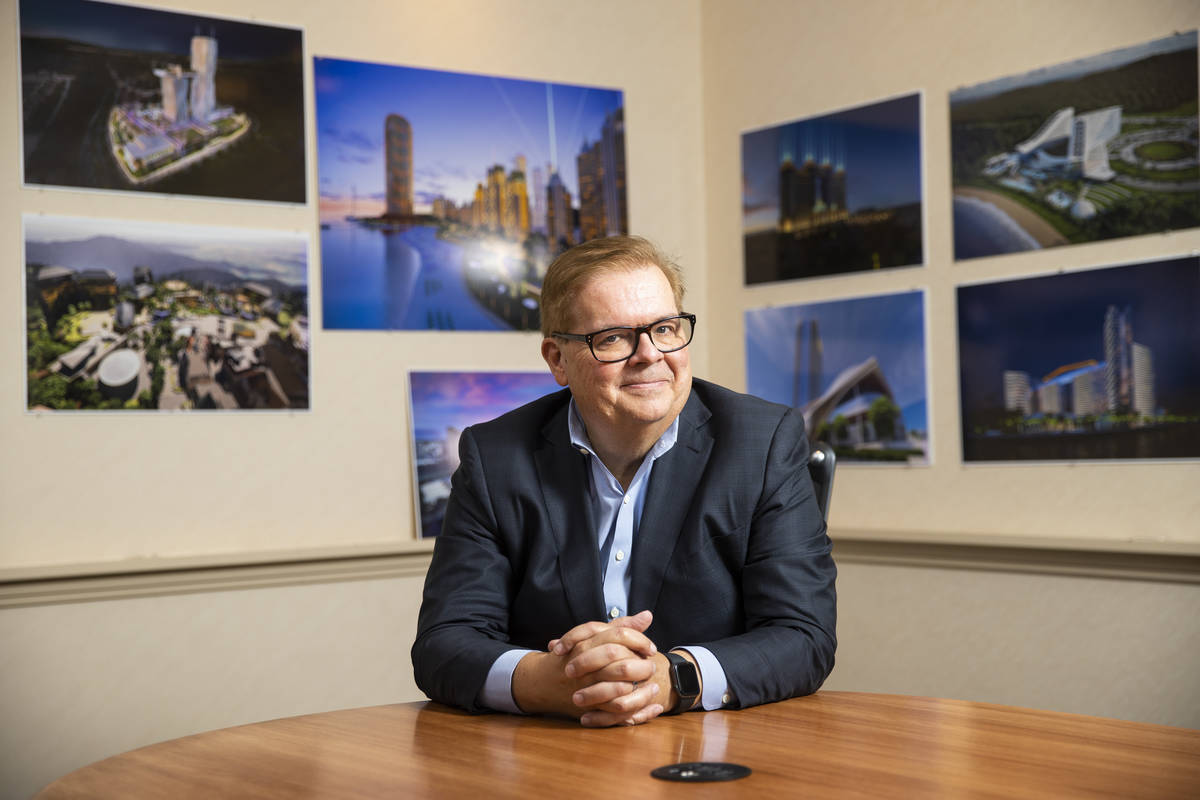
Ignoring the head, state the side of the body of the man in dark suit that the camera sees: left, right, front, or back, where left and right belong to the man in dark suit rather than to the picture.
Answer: front

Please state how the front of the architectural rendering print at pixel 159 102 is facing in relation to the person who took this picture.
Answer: facing the viewer and to the right of the viewer

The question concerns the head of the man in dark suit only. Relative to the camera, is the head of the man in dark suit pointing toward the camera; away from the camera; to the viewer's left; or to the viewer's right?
toward the camera

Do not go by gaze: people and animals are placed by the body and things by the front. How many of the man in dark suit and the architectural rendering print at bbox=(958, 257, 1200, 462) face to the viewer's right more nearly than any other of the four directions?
0

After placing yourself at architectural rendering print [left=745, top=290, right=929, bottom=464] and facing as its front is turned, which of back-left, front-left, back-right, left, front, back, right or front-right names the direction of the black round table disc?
front-left

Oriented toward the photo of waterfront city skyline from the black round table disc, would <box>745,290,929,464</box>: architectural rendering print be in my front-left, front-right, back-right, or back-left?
front-right

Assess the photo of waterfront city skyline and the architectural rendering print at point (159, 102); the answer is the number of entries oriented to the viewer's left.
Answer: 0

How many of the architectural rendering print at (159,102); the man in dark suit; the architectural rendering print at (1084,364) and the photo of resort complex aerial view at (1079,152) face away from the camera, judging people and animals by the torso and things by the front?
0

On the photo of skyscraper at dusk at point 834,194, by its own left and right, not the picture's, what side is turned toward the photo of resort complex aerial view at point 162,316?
front

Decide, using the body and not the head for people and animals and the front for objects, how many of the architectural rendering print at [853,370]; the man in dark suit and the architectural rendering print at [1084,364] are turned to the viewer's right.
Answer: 0

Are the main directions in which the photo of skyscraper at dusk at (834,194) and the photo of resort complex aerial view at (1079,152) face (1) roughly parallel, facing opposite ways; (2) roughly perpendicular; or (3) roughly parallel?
roughly parallel

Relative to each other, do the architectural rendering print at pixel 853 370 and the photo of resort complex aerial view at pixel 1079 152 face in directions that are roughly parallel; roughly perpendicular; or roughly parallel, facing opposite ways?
roughly parallel

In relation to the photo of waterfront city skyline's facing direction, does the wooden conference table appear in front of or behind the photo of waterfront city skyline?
in front

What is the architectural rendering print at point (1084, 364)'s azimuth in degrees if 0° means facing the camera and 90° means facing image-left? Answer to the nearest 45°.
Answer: approximately 45°

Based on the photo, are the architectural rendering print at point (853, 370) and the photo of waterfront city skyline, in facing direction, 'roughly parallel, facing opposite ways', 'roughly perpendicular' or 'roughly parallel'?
roughly perpendicular

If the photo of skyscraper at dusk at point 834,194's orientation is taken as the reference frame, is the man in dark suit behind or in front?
in front

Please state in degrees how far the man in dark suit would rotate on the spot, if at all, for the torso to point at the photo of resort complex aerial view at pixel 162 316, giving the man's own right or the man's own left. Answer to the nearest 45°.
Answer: approximately 135° to the man's own right
